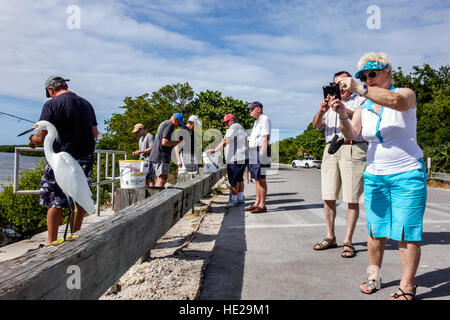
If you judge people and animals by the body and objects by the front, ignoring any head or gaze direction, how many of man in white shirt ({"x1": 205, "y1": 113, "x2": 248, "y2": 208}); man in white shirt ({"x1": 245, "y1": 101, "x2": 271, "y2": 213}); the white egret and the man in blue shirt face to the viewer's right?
0

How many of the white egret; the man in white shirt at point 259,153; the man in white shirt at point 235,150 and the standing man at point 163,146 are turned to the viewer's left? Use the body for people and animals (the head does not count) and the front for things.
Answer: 3

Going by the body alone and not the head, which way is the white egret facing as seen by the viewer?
to the viewer's left

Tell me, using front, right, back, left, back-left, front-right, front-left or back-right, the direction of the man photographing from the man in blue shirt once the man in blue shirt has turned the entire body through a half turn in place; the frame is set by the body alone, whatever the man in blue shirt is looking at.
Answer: front-left

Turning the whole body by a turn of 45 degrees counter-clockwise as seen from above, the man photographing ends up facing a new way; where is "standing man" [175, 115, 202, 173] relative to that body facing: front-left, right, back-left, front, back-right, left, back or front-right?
back-right

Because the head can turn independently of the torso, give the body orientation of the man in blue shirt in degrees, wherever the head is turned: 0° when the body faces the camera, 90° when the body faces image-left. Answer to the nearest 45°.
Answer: approximately 135°

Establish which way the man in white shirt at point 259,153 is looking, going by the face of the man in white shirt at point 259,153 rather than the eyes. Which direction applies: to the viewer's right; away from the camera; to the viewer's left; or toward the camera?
to the viewer's left

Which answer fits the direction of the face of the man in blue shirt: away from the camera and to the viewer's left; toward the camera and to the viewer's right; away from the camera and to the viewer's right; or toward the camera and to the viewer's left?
away from the camera and to the viewer's left

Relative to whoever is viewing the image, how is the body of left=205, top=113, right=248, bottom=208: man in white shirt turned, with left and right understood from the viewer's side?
facing to the left of the viewer

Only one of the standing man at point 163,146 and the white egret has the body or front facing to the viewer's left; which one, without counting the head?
the white egret

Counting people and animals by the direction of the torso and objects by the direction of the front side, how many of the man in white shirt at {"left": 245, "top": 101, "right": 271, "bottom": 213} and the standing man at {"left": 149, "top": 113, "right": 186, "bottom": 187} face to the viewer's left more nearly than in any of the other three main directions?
1
